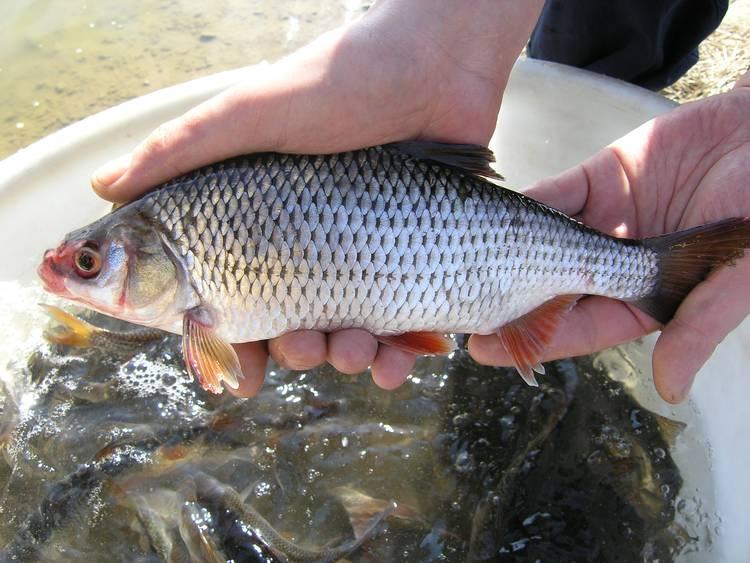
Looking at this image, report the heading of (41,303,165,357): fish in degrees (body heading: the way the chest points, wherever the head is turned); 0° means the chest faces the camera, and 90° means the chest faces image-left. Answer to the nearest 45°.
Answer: approximately 270°

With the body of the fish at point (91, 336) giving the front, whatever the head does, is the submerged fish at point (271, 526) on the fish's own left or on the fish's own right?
on the fish's own right
